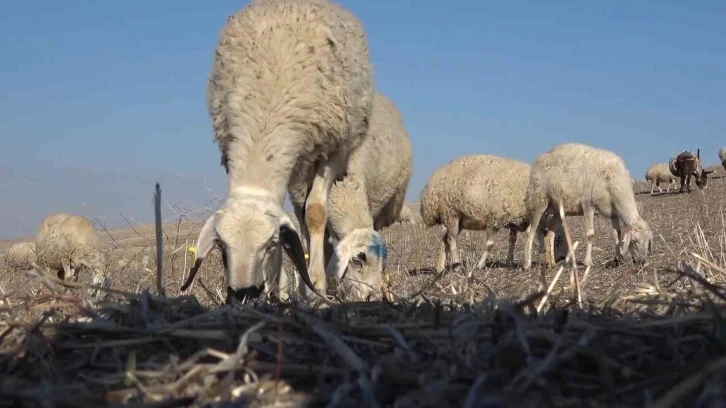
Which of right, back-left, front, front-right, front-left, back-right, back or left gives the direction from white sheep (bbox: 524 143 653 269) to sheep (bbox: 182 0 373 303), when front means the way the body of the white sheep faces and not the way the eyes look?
right

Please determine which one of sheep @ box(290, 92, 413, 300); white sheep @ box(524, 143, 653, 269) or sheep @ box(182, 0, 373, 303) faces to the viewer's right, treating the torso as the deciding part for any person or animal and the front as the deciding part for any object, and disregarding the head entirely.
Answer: the white sheep

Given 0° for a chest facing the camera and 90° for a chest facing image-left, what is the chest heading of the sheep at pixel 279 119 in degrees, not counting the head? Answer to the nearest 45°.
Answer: approximately 0°

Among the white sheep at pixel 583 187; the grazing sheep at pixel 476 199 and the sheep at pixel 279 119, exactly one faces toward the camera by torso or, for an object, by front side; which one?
the sheep

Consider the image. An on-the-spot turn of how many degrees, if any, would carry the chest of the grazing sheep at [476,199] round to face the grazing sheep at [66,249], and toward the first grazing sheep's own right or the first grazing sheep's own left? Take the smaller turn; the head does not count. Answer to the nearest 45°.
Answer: approximately 180°

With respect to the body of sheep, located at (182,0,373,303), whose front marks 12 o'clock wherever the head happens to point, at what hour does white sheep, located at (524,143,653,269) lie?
The white sheep is roughly at 7 o'clock from the sheep.

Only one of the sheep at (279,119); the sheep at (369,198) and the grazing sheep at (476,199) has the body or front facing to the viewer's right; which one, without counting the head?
the grazing sheep

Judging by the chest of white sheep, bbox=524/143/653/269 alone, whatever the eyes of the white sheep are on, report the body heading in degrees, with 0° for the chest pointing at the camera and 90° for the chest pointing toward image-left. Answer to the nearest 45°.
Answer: approximately 270°

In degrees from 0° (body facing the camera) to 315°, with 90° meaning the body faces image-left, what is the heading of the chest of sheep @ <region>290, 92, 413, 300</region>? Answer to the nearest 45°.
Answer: approximately 0°

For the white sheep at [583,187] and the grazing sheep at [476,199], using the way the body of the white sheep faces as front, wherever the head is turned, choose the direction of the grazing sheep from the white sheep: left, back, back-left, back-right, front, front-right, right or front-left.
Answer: back

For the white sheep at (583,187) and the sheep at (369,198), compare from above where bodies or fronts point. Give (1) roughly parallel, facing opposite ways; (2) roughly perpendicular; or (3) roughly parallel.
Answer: roughly perpendicular
